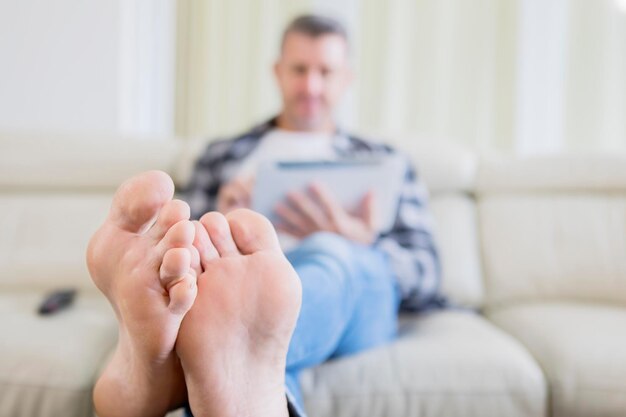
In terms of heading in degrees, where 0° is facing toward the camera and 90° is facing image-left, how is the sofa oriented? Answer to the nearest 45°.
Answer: approximately 0°

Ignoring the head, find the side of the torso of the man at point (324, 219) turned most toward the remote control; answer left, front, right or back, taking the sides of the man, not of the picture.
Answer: right

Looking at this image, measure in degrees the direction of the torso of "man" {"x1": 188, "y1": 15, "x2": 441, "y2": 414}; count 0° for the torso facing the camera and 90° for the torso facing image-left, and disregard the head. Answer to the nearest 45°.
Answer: approximately 0°
